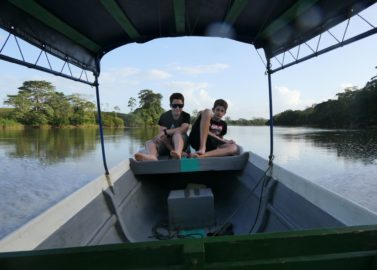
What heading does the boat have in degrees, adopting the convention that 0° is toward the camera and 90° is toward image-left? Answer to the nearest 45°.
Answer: approximately 180°

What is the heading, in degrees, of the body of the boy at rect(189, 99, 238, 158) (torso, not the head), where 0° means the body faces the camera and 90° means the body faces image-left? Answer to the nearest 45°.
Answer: approximately 0°

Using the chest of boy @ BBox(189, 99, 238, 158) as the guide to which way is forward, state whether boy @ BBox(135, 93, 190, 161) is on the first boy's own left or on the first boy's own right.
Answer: on the first boy's own right
